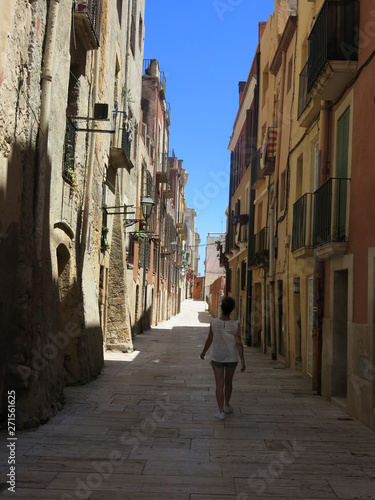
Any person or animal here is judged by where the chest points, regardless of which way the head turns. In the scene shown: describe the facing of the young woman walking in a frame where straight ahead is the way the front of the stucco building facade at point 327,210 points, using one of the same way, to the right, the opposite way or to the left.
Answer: to the right

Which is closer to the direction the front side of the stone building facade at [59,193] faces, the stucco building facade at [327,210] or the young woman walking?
the stucco building facade

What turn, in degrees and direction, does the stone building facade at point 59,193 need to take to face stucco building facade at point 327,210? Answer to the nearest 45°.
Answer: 0° — it already faces it

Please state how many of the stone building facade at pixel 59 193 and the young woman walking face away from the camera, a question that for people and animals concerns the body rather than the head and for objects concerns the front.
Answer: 1

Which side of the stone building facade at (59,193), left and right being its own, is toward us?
right

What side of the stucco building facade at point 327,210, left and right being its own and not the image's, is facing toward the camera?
left

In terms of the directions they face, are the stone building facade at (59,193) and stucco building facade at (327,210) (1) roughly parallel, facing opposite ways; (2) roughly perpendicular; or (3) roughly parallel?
roughly parallel, facing opposite ways

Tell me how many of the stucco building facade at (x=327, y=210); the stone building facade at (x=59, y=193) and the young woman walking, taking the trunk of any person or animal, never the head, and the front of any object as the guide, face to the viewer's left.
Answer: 1

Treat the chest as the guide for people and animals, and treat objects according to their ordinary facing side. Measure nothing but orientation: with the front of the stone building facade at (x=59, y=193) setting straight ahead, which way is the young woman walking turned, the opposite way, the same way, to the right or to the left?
to the left

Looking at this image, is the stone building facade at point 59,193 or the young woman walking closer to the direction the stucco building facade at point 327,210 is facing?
the stone building facade

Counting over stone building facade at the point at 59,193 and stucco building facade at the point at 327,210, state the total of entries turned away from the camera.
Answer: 0

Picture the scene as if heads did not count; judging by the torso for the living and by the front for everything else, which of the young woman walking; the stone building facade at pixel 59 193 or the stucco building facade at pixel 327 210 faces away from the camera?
the young woman walking

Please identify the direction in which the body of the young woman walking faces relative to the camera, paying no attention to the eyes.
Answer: away from the camera

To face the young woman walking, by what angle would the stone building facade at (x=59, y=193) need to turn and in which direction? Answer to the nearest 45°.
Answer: approximately 45° to its right
